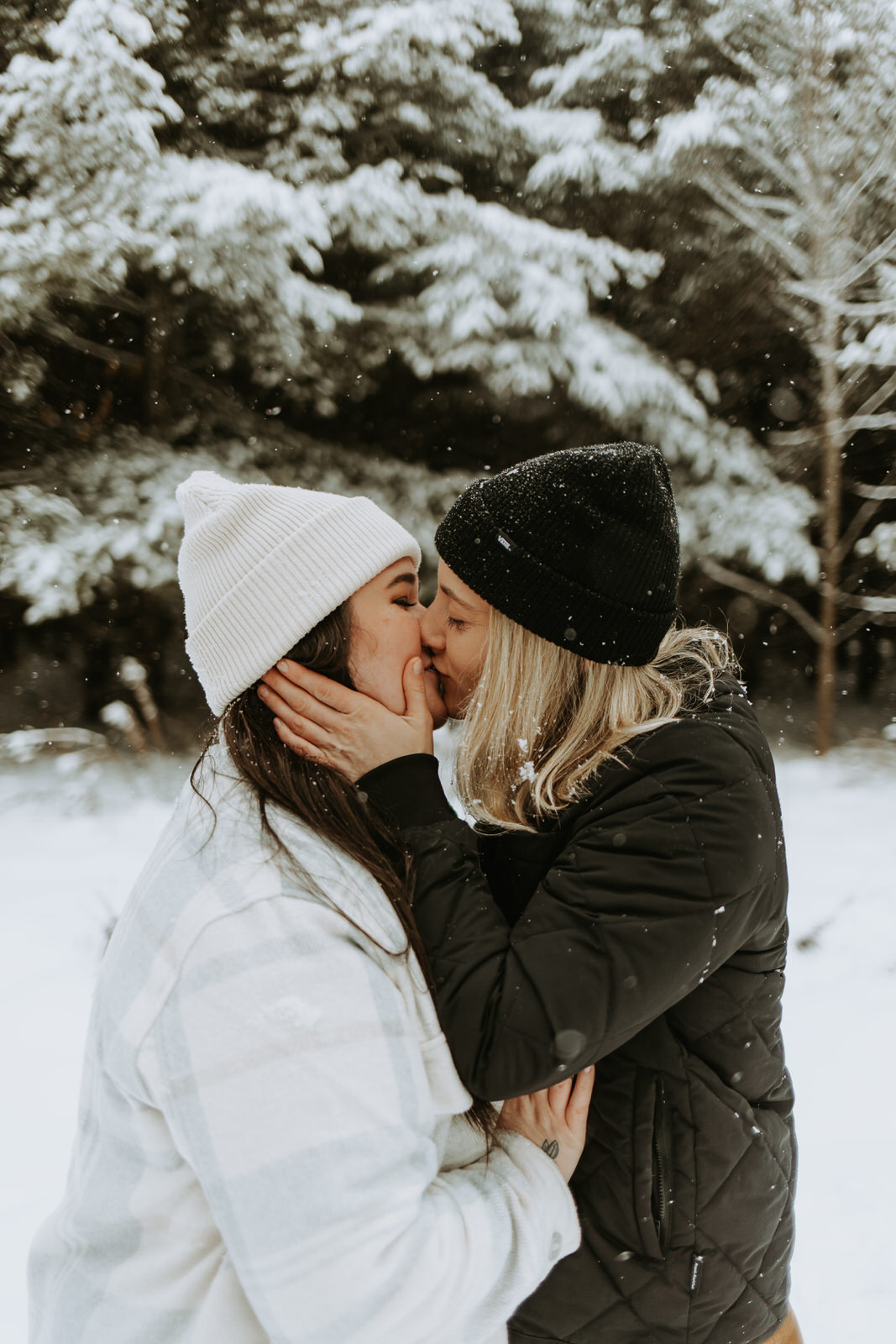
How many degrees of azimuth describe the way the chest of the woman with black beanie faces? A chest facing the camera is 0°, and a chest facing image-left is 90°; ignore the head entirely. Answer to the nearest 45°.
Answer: approximately 90°

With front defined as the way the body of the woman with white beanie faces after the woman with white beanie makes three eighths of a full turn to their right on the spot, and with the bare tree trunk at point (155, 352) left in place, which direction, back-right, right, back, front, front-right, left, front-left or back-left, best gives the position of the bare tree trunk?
back-right

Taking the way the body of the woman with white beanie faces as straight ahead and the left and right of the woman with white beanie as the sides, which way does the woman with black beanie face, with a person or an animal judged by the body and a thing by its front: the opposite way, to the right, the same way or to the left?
the opposite way

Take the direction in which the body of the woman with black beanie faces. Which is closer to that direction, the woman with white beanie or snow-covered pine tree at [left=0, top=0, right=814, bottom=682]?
the woman with white beanie

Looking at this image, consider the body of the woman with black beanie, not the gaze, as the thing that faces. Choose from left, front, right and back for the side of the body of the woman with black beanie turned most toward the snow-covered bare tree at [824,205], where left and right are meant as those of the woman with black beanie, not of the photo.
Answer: right

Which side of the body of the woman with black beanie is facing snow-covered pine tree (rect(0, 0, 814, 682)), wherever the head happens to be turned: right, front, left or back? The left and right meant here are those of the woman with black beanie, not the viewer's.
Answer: right

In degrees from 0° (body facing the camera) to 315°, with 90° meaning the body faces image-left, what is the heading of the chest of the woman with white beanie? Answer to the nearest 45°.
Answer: approximately 270°

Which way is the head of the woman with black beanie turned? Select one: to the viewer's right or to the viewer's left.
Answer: to the viewer's left

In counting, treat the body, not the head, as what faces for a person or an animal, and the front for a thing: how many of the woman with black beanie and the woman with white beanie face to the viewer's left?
1

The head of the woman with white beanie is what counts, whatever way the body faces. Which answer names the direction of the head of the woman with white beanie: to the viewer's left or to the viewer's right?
to the viewer's right

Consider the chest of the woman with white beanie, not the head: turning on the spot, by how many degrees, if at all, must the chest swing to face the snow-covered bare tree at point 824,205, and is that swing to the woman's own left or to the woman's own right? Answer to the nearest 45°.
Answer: approximately 45° to the woman's own left

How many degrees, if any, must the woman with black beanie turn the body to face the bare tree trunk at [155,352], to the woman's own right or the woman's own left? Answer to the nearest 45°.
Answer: approximately 45° to the woman's own right

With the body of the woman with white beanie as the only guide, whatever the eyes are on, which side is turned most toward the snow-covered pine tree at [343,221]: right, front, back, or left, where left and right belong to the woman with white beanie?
left
